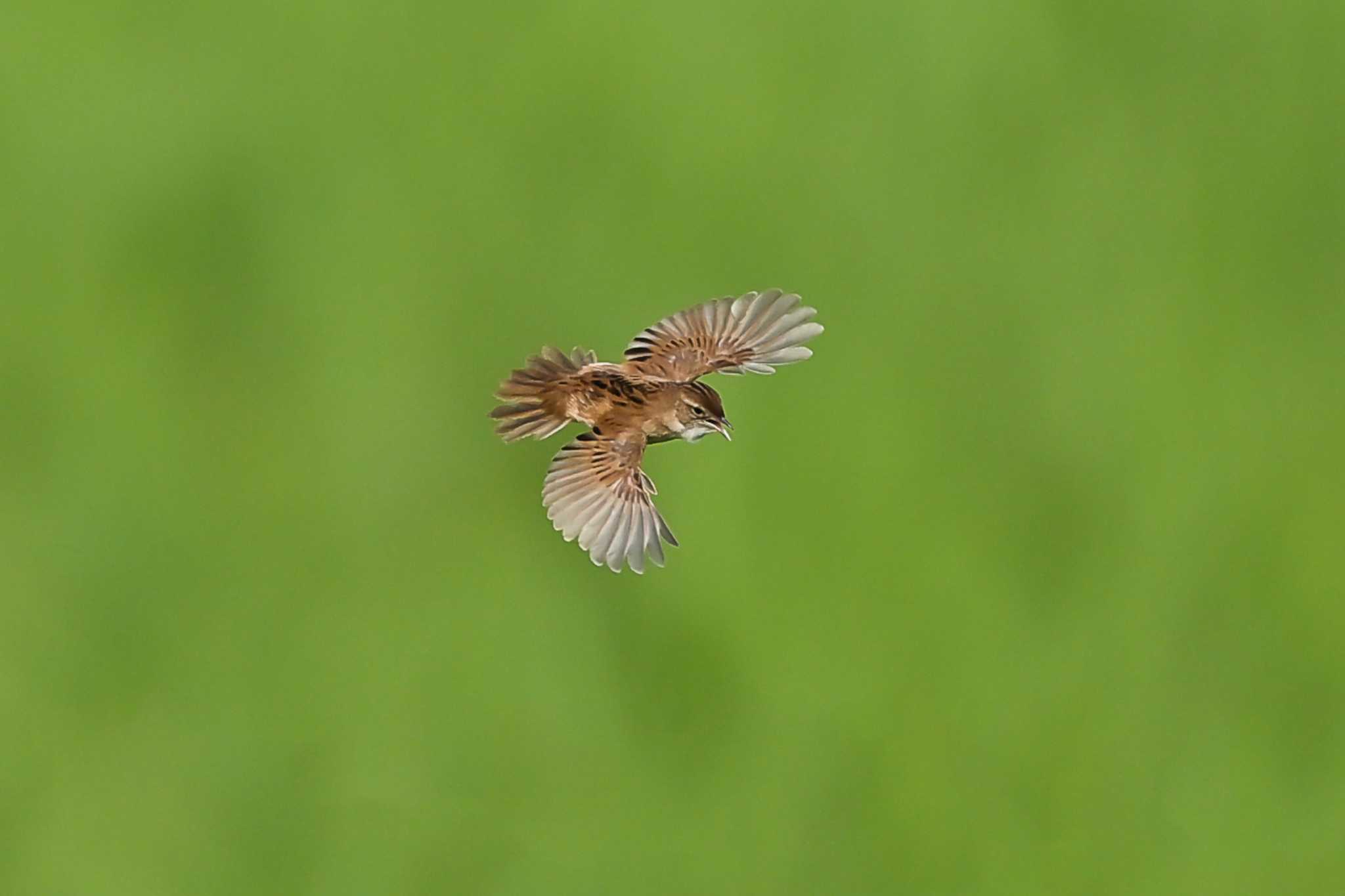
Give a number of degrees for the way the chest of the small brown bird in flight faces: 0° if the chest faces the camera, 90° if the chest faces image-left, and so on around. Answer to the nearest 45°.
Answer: approximately 270°
